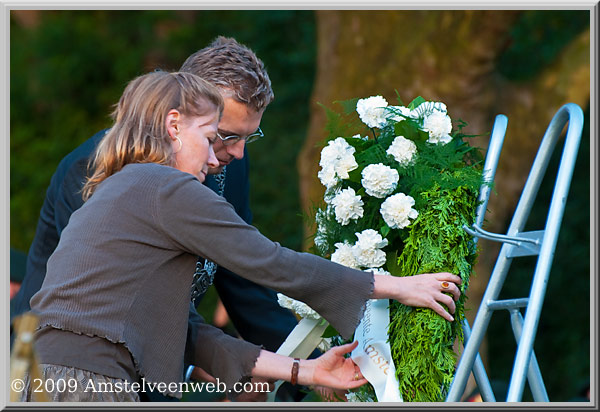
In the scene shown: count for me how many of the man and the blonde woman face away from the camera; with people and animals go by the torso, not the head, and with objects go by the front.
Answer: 0

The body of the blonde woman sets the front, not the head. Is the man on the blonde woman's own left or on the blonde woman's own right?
on the blonde woman's own left

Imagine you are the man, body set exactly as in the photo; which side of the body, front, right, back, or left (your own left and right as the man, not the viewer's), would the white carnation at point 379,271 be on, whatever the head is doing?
front

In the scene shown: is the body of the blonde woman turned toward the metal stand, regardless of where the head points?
yes

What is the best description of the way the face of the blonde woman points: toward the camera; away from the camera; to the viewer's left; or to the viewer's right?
to the viewer's right

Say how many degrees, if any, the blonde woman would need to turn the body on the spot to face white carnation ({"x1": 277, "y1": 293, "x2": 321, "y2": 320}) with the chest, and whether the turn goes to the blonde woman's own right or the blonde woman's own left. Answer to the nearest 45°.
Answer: approximately 45° to the blonde woman's own left

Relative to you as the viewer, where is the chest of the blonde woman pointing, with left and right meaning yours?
facing to the right of the viewer

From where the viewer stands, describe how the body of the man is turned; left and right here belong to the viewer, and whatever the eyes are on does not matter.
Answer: facing the viewer and to the right of the viewer

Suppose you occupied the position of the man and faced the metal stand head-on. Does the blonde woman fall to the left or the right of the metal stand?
right
